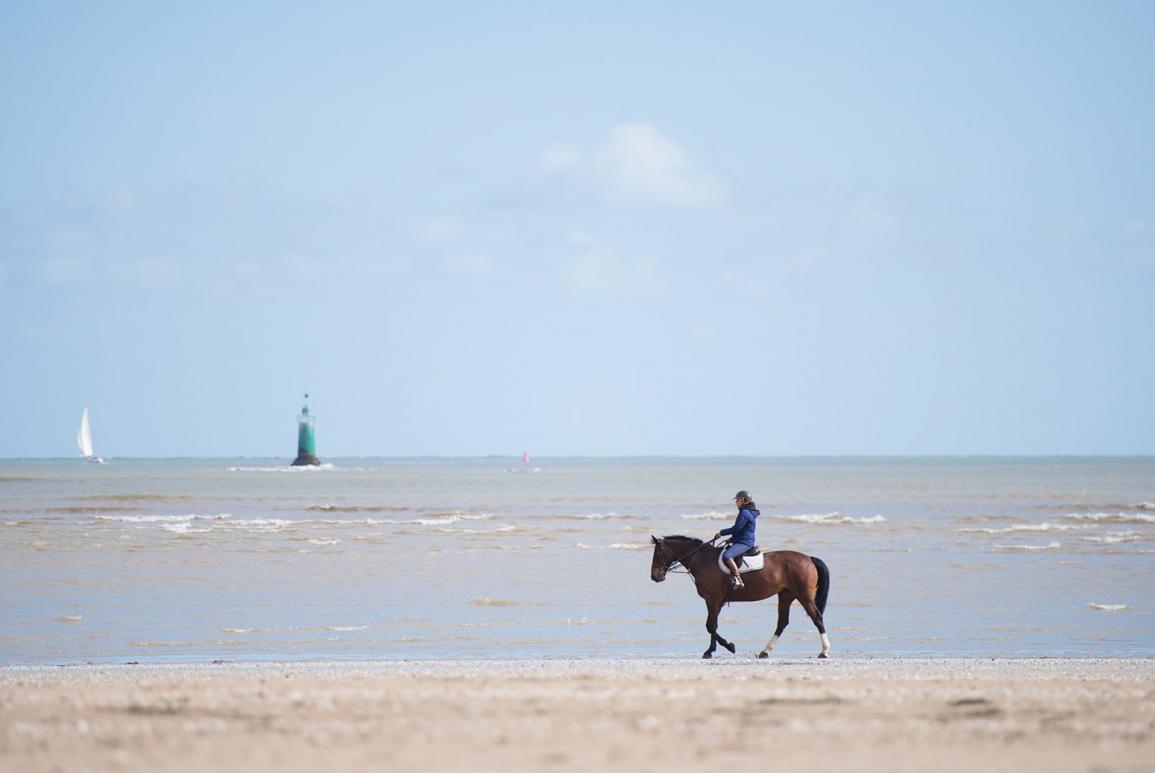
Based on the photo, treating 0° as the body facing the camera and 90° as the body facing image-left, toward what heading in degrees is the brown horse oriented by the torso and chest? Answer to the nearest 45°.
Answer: approximately 90°

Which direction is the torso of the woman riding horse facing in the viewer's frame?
to the viewer's left
